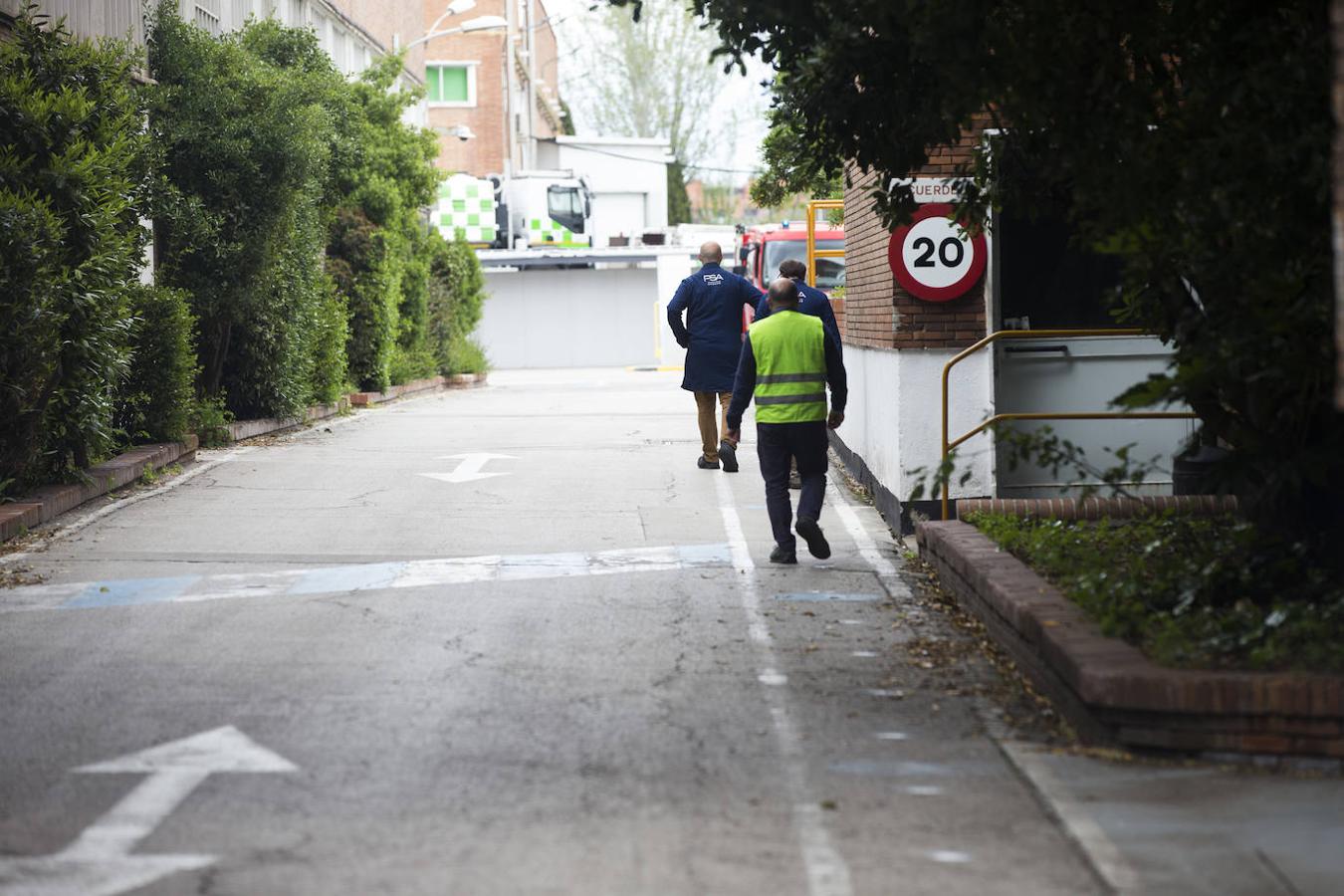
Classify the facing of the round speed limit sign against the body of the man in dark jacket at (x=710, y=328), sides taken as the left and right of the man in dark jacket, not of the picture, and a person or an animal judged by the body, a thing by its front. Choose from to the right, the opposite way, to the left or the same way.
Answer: the opposite way

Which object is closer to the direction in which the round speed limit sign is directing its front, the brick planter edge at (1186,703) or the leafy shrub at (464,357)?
the brick planter edge

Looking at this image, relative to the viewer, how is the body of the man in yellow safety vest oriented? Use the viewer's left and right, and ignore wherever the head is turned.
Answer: facing away from the viewer

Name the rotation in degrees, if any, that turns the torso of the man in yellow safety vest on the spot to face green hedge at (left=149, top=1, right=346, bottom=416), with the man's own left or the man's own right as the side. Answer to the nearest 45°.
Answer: approximately 45° to the man's own left

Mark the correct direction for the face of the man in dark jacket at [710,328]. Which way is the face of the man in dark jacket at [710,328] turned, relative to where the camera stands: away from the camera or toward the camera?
away from the camera

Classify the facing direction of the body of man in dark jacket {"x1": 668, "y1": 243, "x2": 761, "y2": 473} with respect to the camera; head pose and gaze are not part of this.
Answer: away from the camera

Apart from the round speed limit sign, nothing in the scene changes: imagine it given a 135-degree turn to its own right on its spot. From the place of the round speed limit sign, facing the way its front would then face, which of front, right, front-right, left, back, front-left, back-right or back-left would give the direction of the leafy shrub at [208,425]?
front

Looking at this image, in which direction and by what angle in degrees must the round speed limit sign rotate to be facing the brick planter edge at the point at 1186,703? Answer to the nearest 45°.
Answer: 0° — it already faces it

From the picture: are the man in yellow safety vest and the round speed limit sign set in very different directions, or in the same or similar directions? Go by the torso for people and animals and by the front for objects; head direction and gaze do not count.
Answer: very different directions

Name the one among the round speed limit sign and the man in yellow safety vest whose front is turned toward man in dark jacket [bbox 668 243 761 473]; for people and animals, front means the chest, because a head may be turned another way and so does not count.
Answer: the man in yellow safety vest

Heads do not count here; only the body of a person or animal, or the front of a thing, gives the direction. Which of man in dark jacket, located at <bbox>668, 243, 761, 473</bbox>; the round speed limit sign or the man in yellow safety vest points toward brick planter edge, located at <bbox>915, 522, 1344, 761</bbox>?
the round speed limit sign
